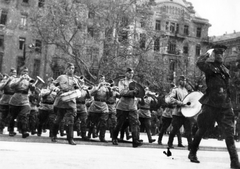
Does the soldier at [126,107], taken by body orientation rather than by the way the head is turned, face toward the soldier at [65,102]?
no

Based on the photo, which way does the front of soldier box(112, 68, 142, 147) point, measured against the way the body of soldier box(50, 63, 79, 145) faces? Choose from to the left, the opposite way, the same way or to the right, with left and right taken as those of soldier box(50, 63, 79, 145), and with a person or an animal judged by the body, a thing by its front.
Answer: the same way

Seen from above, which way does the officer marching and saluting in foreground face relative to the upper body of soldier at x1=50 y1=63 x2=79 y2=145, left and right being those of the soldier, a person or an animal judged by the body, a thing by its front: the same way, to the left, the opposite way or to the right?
the same way

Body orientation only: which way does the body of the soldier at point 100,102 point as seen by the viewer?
toward the camera

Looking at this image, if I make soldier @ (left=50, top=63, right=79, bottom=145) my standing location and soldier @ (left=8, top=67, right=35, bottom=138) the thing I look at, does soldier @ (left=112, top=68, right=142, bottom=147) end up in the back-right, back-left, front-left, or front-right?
back-right

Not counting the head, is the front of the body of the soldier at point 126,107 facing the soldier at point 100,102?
no

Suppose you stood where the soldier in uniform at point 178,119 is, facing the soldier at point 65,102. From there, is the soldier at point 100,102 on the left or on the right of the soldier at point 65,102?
right

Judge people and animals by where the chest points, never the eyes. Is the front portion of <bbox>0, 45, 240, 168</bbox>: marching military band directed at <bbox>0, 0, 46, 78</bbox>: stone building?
no

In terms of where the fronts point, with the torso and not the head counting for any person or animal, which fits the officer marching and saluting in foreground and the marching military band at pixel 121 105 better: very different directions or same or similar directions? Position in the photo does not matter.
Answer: same or similar directions

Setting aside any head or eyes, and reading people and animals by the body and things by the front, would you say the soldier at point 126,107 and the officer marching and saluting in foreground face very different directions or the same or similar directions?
same or similar directions

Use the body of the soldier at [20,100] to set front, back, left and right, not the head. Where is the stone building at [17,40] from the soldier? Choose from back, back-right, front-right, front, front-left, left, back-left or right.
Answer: back-left
